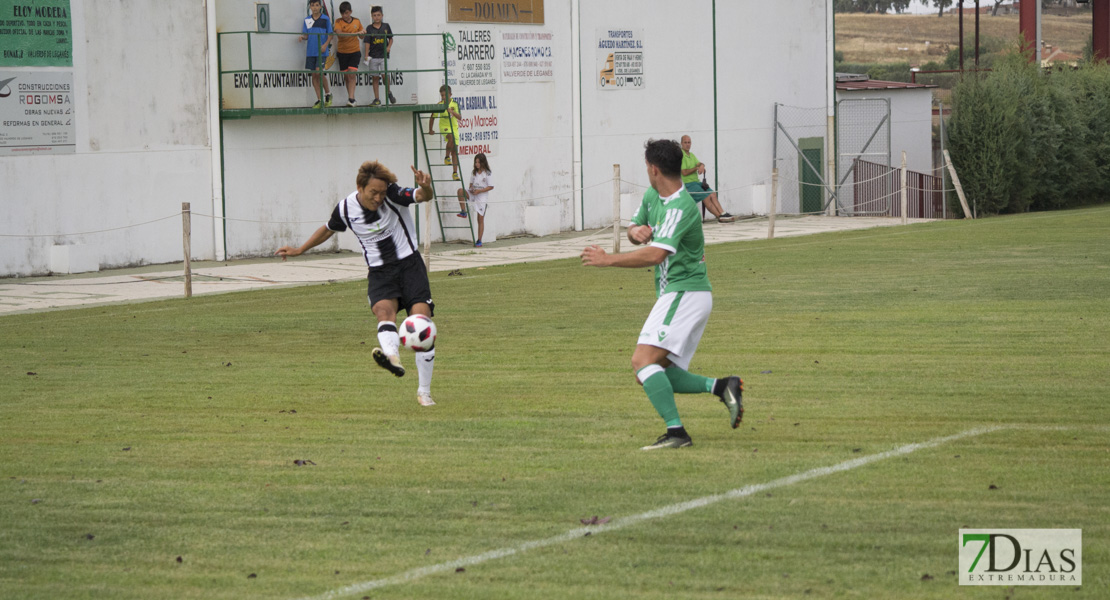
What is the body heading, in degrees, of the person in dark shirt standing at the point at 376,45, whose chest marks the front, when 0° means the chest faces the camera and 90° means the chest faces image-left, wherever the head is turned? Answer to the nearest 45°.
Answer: approximately 0°

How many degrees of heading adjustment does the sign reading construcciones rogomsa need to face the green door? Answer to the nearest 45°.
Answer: approximately 135° to its left

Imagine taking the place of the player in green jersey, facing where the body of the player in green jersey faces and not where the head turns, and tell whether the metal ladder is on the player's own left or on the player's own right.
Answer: on the player's own right

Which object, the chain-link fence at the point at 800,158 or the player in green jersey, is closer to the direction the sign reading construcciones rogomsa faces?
the player in green jersey

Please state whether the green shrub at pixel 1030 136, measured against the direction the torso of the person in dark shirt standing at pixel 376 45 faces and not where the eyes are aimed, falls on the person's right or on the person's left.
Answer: on the person's left

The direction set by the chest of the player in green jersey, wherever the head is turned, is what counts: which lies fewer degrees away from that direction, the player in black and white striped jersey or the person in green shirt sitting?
the player in black and white striped jersey
